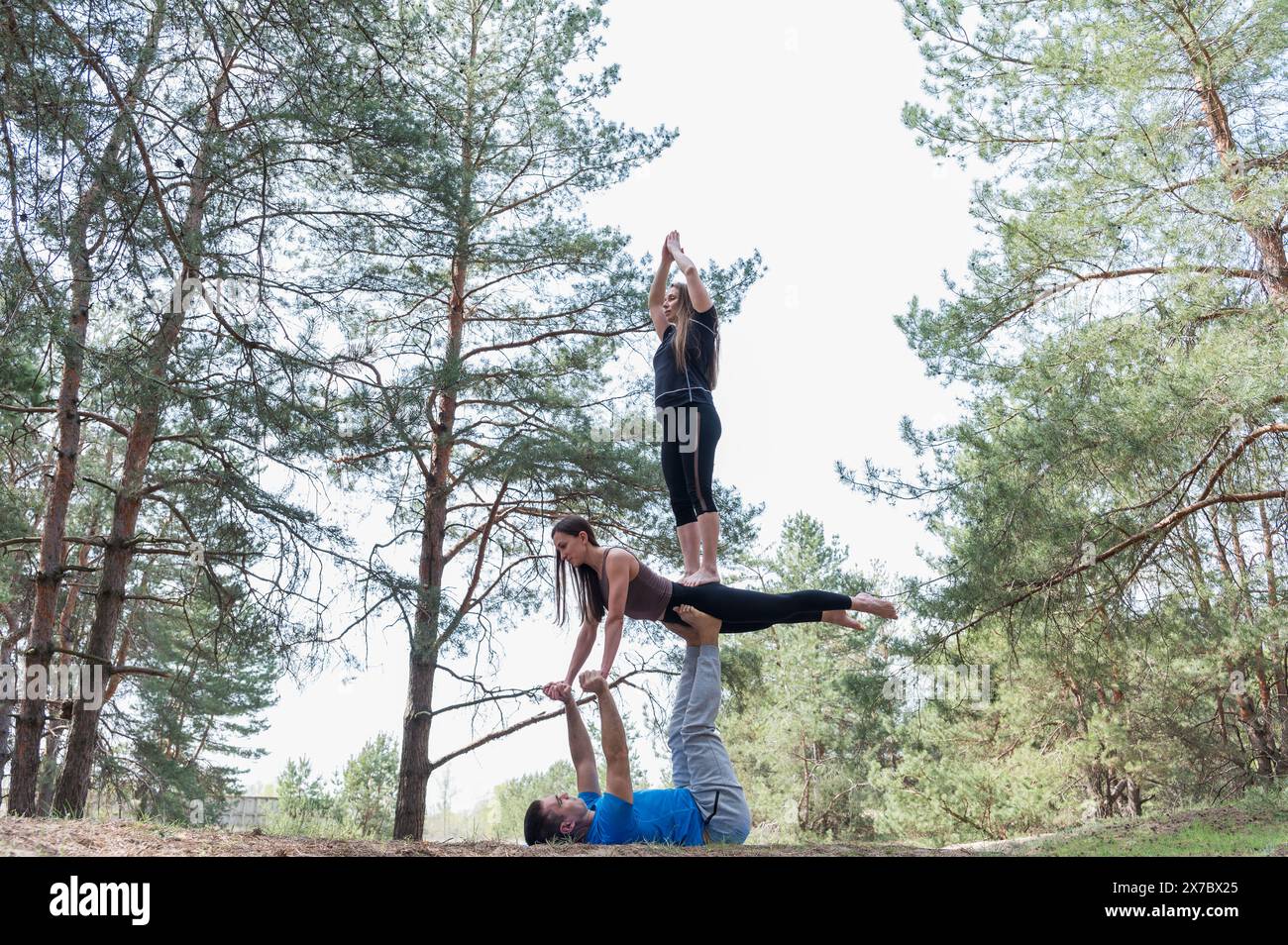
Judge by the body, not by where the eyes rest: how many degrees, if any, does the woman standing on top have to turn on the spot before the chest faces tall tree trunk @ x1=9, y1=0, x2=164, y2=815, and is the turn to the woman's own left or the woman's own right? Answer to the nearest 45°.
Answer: approximately 90° to the woman's own right

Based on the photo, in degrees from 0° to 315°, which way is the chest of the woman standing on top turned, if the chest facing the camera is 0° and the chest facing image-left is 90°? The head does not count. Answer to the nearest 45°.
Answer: approximately 45°

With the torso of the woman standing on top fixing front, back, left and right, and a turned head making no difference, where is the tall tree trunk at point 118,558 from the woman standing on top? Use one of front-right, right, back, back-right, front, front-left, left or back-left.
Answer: right

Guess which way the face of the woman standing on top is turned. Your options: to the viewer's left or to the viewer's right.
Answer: to the viewer's left

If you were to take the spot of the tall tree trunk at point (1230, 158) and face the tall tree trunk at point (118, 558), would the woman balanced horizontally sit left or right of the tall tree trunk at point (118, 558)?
left

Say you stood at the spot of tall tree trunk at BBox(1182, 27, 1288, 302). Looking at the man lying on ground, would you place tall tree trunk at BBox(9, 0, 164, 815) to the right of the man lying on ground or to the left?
right

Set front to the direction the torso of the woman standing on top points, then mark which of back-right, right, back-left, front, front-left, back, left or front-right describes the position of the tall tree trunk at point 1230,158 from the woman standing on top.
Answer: back
